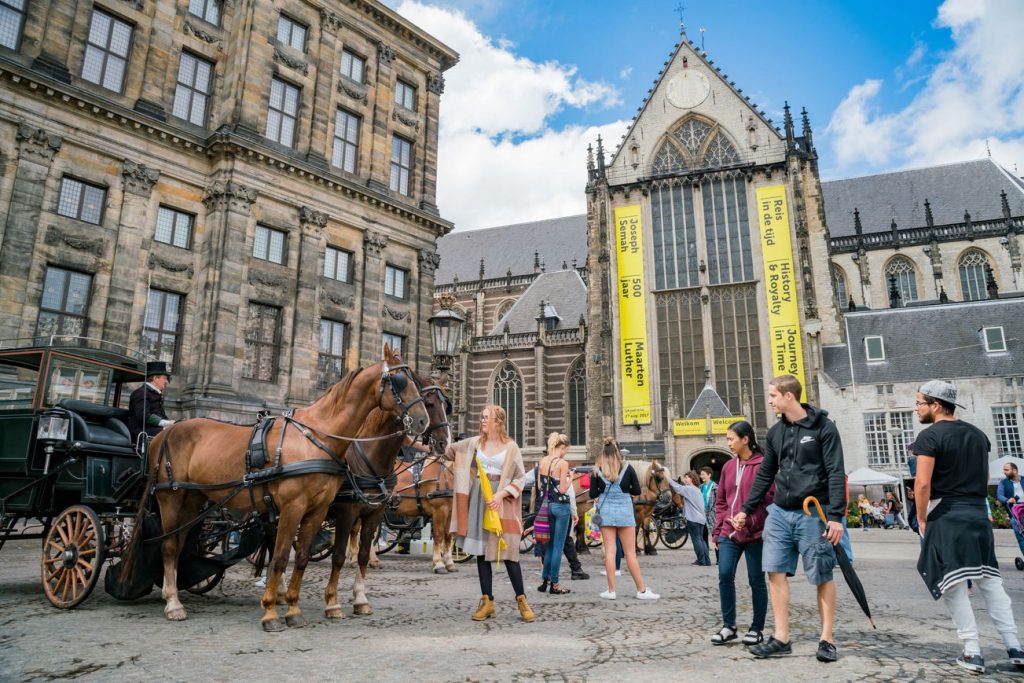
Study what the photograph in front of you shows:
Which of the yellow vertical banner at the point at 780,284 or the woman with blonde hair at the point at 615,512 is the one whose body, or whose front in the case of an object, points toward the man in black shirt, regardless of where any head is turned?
the yellow vertical banner

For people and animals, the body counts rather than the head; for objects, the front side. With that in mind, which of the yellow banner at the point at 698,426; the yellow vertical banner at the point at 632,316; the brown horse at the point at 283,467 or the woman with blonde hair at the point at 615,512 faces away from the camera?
the woman with blonde hair

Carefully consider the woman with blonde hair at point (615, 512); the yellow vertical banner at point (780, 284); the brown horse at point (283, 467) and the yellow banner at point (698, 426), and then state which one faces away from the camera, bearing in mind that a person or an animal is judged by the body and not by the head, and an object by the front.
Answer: the woman with blonde hair

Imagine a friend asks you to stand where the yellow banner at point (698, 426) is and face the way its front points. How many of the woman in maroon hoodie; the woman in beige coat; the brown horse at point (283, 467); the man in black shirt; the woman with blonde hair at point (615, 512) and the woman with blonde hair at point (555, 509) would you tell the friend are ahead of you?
6

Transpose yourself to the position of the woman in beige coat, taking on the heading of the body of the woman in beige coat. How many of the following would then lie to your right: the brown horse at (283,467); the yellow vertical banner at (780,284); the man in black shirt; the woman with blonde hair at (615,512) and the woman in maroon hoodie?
1

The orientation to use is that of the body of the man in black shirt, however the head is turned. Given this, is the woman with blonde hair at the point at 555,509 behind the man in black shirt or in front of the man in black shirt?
in front

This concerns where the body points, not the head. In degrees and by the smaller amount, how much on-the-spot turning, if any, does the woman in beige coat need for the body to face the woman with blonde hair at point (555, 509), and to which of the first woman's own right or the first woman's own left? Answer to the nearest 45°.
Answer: approximately 180°

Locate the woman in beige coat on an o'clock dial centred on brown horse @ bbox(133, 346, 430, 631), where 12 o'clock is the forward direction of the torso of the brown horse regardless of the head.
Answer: The woman in beige coat is roughly at 1 o'clock from the brown horse.

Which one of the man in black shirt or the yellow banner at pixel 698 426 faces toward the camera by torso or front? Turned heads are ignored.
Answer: the yellow banner

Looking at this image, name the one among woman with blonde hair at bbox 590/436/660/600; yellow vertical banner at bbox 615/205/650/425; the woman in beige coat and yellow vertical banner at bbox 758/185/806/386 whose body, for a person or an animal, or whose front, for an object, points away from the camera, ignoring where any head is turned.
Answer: the woman with blonde hair

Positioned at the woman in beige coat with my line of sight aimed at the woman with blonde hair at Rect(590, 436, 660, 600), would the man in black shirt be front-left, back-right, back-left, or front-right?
front-right

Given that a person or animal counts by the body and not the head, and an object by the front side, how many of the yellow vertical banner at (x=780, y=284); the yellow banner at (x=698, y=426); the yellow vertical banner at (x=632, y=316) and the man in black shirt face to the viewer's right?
0

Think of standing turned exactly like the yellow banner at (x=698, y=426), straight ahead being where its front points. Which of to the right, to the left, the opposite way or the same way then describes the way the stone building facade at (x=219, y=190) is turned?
to the left

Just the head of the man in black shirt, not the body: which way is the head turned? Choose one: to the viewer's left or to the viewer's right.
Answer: to the viewer's left

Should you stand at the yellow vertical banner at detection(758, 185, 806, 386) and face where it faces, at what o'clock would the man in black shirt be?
The man in black shirt is roughly at 12 o'clock from the yellow vertical banner.

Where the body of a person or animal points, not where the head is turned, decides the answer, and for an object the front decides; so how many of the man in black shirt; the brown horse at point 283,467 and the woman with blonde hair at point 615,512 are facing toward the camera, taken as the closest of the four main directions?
0

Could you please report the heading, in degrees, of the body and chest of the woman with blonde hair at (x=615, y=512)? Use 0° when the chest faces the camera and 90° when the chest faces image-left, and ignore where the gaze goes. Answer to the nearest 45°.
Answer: approximately 180°

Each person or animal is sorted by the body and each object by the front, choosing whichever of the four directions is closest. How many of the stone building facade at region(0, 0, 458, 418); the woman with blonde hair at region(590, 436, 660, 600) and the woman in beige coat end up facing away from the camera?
1

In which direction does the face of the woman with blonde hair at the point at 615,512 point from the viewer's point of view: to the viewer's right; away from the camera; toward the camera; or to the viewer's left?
away from the camera

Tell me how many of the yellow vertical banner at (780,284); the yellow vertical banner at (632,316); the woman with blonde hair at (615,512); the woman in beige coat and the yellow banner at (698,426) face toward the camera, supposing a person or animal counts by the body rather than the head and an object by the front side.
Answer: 4

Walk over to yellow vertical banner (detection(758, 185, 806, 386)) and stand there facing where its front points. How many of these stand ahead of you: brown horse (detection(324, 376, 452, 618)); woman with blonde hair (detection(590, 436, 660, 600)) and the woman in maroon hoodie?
3

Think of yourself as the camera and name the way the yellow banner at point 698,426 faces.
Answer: facing the viewer
